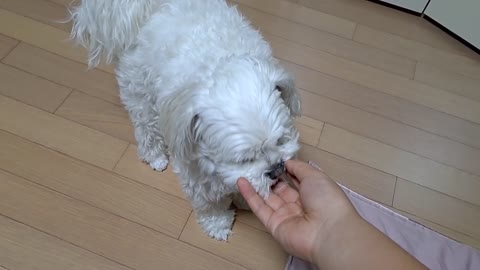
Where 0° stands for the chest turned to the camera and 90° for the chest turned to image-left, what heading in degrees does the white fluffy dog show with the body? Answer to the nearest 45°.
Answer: approximately 315°
